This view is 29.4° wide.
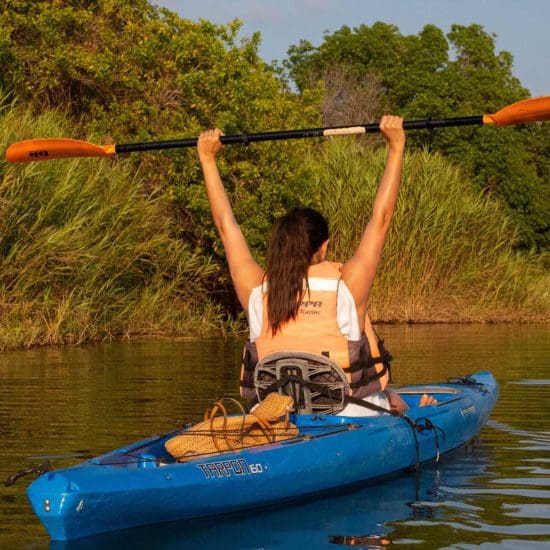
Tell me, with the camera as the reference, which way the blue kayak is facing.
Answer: facing away from the viewer and to the right of the viewer

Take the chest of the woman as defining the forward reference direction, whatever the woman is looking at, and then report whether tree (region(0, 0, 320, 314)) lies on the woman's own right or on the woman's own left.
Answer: on the woman's own left

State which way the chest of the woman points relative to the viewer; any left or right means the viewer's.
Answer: facing away from the viewer and to the right of the viewer
